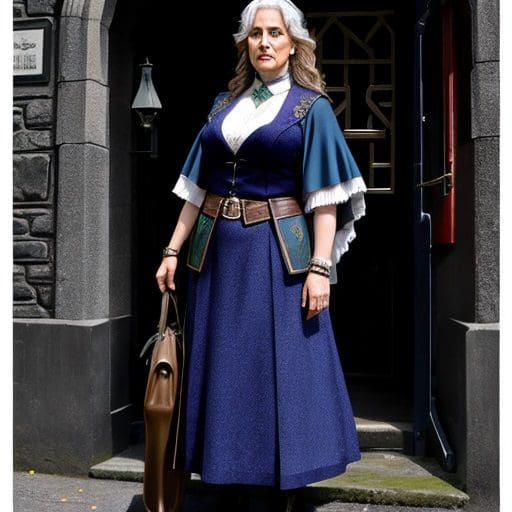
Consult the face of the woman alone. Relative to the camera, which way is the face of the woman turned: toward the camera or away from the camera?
toward the camera

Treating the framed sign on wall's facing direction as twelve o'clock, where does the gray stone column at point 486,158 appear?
The gray stone column is roughly at 10 o'clock from the framed sign on wall.

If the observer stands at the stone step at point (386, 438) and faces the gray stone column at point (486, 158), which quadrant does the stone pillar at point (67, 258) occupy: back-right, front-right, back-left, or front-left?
back-right

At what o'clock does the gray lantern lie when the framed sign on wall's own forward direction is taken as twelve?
The gray lantern is roughly at 9 o'clock from the framed sign on wall.

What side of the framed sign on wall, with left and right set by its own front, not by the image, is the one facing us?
front
